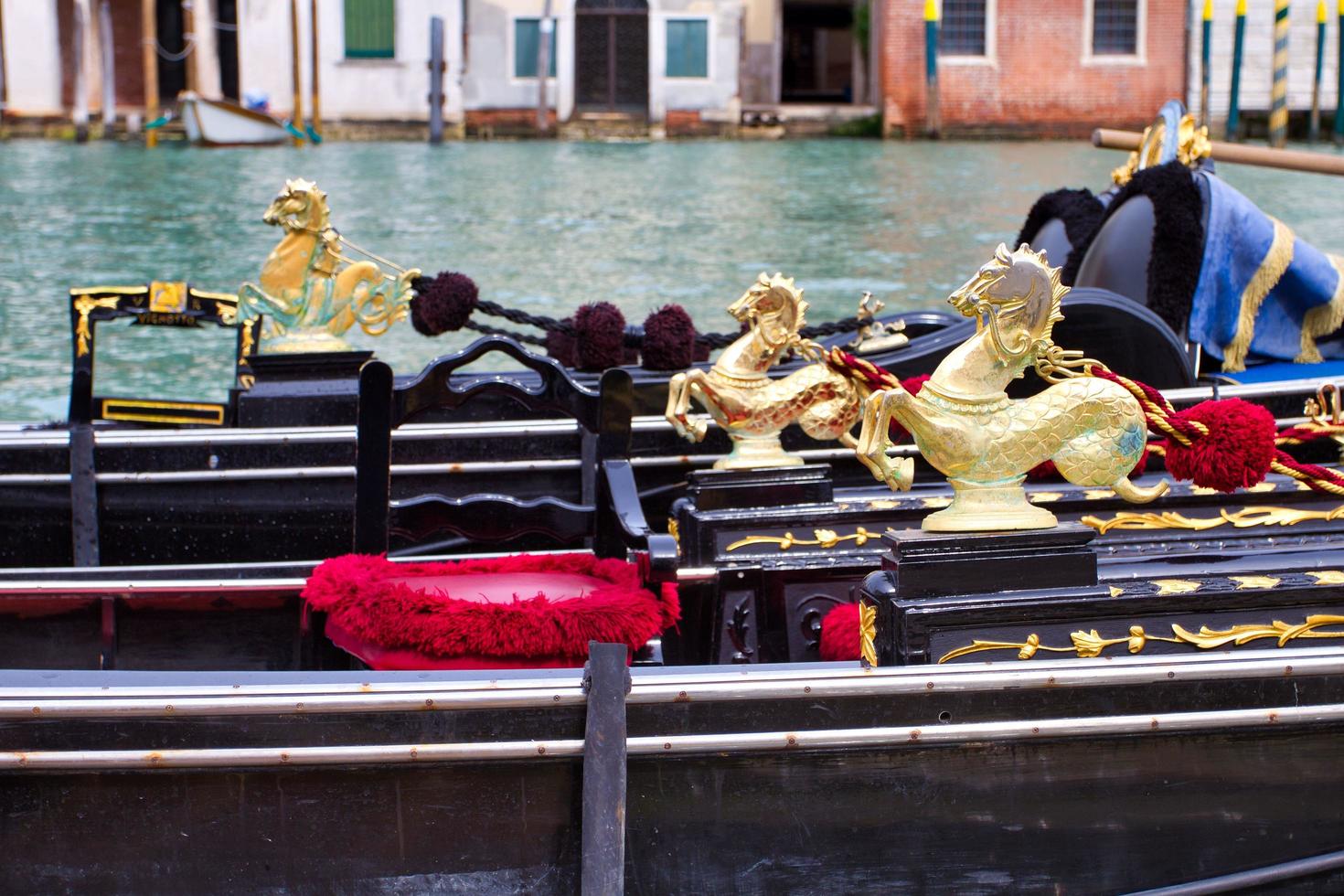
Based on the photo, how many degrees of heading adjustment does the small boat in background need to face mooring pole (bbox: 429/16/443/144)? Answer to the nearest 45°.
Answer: approximately 135° to its left

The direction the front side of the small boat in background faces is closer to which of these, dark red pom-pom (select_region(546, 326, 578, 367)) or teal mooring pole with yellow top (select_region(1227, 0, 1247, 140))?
the dark red pom-pom

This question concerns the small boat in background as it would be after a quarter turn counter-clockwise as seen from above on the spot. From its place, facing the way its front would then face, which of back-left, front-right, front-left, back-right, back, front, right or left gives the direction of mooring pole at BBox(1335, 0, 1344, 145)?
front-left

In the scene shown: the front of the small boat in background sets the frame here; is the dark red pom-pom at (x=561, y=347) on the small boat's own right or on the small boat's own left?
on the small boat's own left

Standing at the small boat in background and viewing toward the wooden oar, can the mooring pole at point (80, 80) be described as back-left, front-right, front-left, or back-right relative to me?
back-right

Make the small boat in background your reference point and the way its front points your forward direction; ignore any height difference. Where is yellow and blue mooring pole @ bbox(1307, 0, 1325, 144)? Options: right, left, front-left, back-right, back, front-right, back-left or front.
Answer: back-left

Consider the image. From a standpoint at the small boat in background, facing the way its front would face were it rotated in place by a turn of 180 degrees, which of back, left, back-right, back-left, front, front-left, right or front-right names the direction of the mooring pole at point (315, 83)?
front

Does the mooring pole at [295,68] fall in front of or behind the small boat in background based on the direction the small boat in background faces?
behind

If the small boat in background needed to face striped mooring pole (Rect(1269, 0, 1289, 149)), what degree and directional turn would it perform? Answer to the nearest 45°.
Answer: approximately 135° to its left

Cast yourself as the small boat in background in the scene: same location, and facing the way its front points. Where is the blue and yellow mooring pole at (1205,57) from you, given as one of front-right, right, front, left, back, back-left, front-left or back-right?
back-left

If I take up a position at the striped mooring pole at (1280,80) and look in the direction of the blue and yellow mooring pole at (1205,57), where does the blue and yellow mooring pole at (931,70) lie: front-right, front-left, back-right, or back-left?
front-left

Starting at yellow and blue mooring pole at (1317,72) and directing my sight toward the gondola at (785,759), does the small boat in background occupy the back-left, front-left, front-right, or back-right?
front-right

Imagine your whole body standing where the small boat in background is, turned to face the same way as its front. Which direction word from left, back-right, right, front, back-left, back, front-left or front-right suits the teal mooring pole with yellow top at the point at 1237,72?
back-left

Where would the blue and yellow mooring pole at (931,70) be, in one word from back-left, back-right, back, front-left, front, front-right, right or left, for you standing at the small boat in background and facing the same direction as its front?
back-left

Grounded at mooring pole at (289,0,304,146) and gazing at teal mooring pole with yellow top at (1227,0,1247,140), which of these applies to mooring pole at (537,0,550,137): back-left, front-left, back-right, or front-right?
front-left
